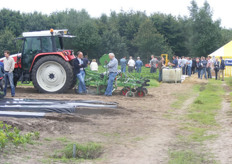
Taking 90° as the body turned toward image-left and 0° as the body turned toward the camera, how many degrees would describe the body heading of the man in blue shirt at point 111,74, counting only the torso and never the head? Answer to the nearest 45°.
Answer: approximately 90°

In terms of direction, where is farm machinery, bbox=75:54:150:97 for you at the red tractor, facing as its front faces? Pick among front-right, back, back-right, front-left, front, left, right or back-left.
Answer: back

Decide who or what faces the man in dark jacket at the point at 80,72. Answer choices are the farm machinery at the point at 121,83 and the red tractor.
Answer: the farm machinery

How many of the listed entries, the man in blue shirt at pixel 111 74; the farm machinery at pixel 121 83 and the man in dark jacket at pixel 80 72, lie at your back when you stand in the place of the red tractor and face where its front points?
3

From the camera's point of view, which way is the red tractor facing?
to the viewer's left

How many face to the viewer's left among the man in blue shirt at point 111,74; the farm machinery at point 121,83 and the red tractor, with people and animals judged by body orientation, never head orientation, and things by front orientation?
3

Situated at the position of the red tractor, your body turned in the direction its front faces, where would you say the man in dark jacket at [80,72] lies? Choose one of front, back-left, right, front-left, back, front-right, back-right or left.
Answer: back

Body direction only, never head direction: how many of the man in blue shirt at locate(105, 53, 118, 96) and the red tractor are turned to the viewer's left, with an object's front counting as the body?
2

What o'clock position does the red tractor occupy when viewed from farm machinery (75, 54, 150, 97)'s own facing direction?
The red tractor is roughly at 12 o'clock from the farm machinery.

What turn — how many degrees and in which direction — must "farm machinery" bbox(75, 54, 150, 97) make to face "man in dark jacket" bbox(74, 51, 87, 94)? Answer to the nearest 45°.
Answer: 0° — it already faces them

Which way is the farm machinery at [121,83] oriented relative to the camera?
to the viewer's left

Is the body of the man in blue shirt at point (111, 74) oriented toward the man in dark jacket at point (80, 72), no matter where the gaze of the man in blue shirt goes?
yes

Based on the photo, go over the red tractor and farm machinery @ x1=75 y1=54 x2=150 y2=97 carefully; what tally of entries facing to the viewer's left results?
2
